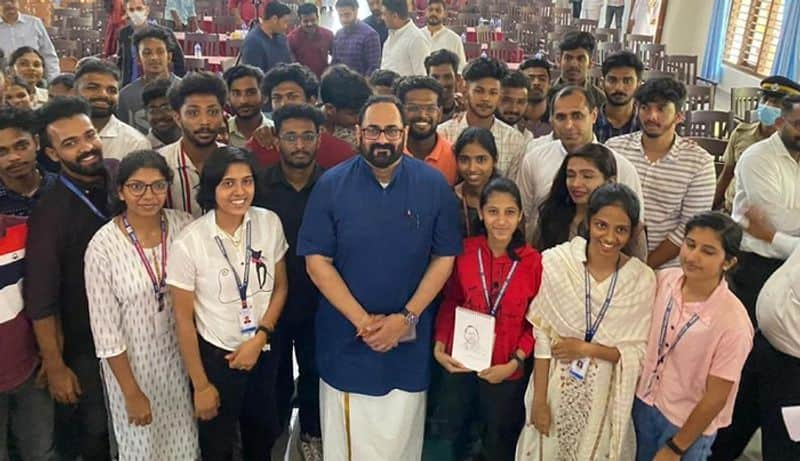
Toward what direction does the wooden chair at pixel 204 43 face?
toward the camera

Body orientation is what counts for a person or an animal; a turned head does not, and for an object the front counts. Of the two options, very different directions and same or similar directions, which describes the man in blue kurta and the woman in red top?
same or similar directions

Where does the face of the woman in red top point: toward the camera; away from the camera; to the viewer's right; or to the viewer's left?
toward the camera

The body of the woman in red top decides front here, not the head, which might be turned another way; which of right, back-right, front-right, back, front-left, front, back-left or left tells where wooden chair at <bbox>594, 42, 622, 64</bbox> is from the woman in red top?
back

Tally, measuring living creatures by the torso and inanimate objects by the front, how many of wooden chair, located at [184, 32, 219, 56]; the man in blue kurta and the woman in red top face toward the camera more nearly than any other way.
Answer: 3

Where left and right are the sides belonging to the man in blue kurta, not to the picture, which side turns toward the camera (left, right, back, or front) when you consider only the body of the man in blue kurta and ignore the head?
front

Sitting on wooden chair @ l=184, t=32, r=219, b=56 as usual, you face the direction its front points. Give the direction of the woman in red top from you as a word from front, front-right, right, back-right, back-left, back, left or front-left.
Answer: front

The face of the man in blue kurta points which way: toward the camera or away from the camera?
toward the camera

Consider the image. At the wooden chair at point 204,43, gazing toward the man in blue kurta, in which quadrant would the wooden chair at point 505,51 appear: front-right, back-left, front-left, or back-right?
front-left

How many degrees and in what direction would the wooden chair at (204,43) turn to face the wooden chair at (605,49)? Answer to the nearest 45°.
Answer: approximately 90° to its left

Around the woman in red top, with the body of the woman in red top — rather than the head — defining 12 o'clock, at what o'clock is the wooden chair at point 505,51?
The wooden chair is roughly at 6 o'clock from the woman in red top.

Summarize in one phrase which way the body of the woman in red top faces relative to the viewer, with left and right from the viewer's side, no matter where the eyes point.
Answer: facing the viewer

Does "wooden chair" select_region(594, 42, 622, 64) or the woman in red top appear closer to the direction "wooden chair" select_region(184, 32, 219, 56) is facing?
the woman in red top

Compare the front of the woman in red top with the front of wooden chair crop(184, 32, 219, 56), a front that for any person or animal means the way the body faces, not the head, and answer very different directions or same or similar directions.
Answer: same or similar directions
